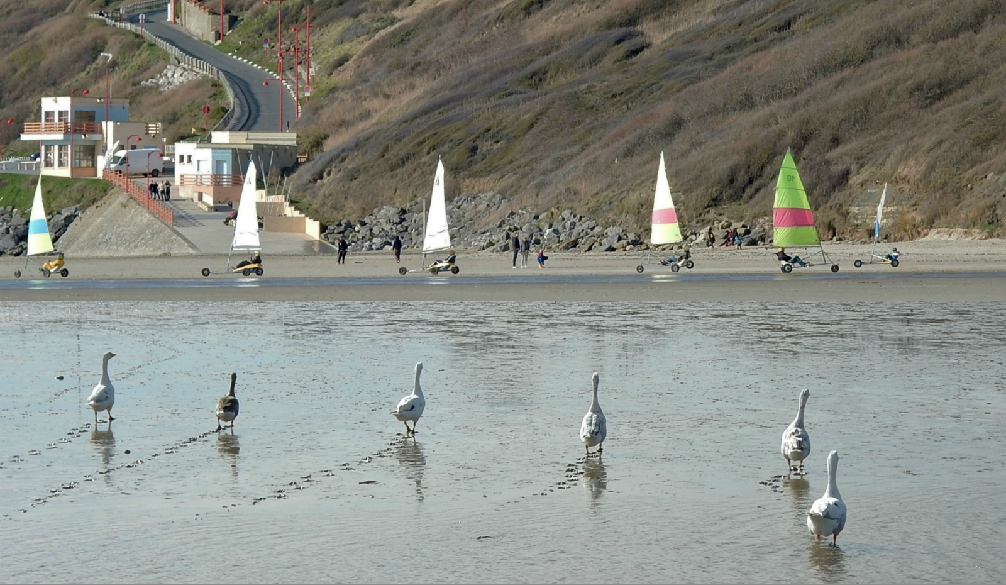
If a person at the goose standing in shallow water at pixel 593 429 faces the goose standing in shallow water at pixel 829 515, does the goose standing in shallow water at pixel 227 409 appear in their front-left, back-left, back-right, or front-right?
back-right

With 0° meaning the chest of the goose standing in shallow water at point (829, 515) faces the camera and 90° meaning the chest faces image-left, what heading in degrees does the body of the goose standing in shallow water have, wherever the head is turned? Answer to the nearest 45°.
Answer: approximately 225°

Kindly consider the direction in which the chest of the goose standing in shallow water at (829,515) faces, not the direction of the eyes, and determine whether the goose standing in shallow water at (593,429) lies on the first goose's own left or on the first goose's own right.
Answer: on the first goose's own left

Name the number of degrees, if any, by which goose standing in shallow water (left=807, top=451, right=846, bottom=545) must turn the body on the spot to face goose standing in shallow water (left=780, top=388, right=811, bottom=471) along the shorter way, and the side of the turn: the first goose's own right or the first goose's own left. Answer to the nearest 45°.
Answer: approximately 45° to the first goose's own left

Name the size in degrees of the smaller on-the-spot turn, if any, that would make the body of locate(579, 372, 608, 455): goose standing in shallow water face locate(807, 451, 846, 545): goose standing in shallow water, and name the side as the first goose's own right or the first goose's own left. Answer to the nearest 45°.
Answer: approximately 135° to the first goose's own right

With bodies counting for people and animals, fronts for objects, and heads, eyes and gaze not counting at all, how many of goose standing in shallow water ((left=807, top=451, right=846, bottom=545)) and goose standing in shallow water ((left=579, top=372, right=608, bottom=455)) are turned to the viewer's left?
0

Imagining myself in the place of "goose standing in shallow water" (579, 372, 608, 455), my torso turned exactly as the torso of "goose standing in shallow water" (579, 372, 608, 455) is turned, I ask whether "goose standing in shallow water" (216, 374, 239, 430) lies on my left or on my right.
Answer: on my left

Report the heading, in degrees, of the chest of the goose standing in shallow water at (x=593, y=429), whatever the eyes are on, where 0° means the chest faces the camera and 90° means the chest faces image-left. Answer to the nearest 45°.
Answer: approximately 180°
